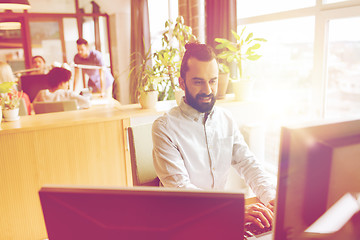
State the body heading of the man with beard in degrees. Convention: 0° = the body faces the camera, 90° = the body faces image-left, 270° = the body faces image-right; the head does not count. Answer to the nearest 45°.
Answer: approximately 315°

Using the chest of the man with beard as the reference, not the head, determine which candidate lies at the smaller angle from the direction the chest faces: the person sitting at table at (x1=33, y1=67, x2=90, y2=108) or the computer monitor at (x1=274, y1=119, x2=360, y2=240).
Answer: the computer monitor

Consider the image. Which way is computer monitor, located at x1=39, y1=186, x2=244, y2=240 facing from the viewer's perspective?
away from the camera

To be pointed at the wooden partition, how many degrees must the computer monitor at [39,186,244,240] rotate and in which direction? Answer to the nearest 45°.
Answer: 0° — it already faces it

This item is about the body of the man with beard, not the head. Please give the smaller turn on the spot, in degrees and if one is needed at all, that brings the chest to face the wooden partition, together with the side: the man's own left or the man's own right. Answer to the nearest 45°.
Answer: approximately 180°

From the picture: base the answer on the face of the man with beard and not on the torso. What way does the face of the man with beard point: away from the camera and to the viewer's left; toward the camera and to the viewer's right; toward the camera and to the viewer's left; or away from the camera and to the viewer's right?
toward the camera and to the viewer's right

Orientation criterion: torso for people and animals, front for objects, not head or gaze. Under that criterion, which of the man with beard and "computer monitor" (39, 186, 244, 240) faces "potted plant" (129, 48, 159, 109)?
the computer monitor

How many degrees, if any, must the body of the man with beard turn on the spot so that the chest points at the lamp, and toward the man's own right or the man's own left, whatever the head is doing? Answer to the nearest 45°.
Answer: approximately 180°

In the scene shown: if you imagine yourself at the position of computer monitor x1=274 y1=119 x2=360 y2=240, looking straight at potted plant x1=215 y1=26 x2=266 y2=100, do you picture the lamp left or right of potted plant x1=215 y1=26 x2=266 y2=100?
left

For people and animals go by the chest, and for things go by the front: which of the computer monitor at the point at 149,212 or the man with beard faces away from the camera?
the computer monitor

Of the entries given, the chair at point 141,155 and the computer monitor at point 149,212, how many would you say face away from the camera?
1

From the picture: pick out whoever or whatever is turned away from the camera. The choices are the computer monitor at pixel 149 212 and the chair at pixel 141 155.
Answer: the computer monitor

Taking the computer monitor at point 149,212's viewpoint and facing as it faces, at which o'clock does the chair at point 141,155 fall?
The chair is roughly at 12 o'clock from the computer monitor.
